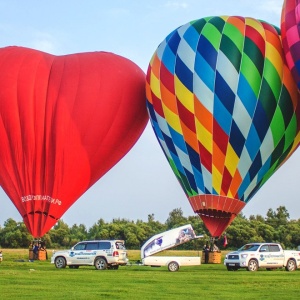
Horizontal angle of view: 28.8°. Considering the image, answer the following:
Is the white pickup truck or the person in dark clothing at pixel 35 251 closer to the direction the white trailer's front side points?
the person in dark clothing

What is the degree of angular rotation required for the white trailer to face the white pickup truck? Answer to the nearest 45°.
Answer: approximately 180°

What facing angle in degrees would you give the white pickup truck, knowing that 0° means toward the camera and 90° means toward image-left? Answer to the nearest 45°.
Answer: approximately 45°

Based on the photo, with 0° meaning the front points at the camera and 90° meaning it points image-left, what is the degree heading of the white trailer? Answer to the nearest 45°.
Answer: approximately 90°

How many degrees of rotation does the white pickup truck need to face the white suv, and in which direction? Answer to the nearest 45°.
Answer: approximately 45° to its right
